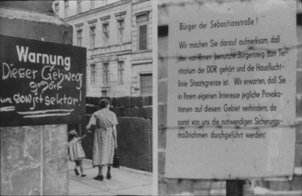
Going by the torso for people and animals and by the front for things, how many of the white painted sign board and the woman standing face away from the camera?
1

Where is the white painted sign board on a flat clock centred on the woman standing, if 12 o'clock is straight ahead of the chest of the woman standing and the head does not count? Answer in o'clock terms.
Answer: The white painted sign board is roughly at 5 o'clock from the woman standing.

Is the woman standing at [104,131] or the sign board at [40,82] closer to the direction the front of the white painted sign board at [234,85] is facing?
the sign board at [40,82]

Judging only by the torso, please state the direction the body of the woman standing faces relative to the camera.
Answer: away from the camera

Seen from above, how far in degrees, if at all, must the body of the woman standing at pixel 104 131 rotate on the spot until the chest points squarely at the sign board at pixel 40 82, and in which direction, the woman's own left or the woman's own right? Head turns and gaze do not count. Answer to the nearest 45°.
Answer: approximately 180°

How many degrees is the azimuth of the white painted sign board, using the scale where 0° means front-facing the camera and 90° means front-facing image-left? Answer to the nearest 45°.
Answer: approximately 0°

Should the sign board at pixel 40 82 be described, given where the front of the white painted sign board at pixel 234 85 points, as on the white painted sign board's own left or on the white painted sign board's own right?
on the white painted sign board's own right

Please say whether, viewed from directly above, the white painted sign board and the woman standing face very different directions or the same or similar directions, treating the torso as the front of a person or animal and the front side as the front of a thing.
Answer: very different directions

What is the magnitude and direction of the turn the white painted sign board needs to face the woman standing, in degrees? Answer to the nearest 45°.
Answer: approximately 135° to its right
